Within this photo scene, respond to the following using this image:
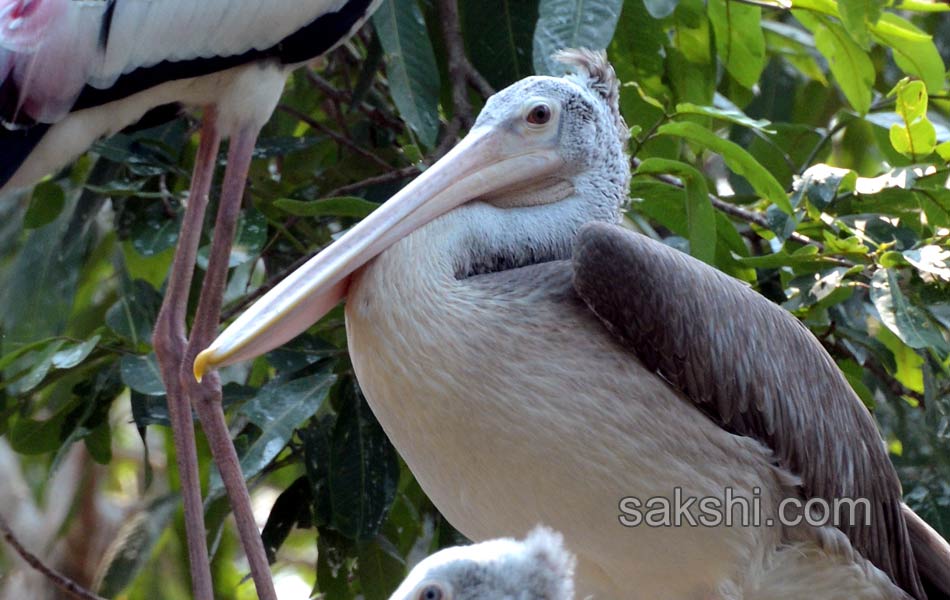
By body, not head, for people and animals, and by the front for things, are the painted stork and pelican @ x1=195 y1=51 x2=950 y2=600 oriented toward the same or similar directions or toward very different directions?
very different directions

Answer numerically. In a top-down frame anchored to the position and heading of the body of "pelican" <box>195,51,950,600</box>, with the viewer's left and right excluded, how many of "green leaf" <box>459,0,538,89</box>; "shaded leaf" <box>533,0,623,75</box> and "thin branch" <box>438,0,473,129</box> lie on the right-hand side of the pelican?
3

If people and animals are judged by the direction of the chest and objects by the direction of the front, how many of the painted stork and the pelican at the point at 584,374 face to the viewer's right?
1

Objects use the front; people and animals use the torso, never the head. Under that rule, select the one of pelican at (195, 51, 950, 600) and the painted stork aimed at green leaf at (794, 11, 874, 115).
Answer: the painted stork

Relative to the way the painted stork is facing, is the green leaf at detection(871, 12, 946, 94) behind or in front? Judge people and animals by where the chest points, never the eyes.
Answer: in front

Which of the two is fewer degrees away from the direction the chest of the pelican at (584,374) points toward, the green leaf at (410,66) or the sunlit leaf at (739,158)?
the green leaf

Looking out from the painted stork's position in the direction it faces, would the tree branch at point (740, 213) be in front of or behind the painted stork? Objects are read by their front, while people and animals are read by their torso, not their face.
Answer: in front

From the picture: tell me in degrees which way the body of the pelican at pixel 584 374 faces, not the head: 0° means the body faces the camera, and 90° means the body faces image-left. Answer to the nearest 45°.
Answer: approximately 90°

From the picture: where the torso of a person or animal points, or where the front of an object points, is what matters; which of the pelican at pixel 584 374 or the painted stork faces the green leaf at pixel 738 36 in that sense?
the painted stork

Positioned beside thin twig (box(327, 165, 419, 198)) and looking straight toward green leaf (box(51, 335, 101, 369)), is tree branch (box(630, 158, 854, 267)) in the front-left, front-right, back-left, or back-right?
back-left

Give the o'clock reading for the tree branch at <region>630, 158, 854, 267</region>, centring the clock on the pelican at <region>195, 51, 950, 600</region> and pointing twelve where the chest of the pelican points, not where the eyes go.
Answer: The tree branch is roughly at 4 o'clock from the pelican.

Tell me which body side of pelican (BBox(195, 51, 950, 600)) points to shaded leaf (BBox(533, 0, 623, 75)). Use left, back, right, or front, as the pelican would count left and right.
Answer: right

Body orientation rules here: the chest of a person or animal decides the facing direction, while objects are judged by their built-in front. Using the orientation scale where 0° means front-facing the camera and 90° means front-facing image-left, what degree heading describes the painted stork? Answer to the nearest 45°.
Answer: approximately 270°

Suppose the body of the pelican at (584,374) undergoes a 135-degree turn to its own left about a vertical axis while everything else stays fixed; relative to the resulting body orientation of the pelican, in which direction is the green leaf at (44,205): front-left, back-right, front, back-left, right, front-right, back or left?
back
